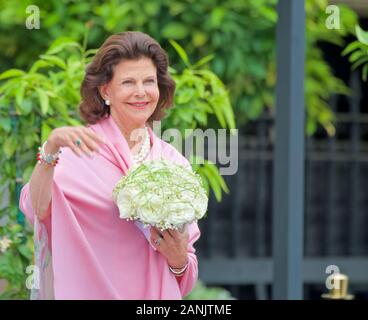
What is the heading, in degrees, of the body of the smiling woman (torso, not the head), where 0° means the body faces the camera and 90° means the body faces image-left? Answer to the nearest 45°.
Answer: approximately 315°
